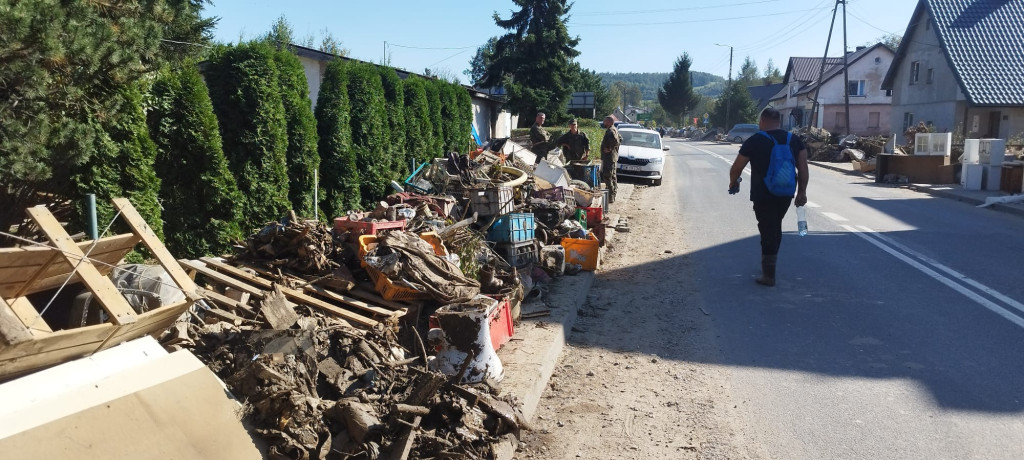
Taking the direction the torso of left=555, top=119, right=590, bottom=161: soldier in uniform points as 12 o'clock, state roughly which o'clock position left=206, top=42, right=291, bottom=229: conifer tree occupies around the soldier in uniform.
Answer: The conifer tree is roughly at 1 o'clock from the soldier in uniform.

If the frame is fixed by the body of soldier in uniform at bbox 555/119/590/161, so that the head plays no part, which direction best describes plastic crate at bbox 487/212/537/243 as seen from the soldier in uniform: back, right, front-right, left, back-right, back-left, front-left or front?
front

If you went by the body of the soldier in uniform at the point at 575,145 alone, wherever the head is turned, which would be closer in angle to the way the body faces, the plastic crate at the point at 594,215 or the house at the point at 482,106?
the plastic crate

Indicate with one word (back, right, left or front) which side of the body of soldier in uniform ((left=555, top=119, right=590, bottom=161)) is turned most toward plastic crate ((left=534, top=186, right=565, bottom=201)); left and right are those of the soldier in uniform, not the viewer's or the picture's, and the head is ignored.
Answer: front

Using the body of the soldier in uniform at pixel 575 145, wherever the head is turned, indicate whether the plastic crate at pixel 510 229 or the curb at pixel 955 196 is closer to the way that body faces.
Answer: the plastic crate

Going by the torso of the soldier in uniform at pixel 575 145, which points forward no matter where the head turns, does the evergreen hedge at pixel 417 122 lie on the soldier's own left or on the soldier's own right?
on the soldier's own right

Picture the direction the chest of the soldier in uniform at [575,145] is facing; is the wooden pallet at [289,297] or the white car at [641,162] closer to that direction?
the wooden pallet

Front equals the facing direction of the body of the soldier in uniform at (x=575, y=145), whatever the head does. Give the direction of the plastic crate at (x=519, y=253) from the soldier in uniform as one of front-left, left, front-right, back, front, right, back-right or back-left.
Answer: front

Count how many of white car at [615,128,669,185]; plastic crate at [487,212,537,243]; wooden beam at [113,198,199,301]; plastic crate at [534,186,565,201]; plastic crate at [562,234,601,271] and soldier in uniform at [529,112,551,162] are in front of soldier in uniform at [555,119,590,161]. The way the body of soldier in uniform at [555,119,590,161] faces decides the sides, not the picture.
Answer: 4

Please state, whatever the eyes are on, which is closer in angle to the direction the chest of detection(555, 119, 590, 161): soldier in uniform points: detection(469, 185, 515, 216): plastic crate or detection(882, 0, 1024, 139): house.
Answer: the plastic crate

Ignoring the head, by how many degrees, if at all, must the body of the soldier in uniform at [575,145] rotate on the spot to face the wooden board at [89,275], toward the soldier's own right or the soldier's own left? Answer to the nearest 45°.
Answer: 0° — they already face it

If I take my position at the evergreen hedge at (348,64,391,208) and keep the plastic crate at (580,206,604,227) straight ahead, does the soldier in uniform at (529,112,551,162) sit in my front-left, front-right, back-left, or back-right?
front-left

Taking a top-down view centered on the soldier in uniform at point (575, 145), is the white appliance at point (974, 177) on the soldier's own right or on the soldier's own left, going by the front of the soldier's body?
on the soldier's own left

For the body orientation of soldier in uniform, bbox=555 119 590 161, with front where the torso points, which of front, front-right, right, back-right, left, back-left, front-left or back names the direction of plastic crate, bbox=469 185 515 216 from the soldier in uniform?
front

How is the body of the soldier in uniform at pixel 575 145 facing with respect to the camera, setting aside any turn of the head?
toward the camera

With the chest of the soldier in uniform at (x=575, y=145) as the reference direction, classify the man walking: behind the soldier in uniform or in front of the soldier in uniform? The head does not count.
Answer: in front

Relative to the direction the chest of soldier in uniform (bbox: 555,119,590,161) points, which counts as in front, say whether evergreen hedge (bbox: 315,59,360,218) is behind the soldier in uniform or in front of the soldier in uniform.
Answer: in front

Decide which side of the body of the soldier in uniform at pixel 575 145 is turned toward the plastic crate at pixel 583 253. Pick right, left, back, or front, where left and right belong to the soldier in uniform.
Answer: front

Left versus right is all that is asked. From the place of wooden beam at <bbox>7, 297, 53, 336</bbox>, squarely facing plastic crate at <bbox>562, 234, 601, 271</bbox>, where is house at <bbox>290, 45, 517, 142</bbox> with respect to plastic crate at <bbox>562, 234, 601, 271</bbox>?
left
